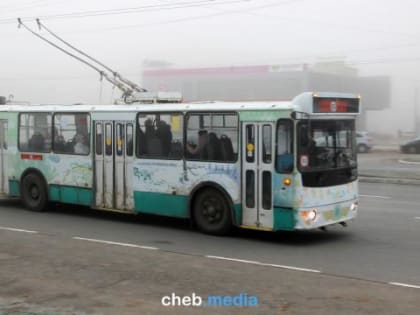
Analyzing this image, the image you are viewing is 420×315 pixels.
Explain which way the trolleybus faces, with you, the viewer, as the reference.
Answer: facing the viewer and to the right of the viewer
